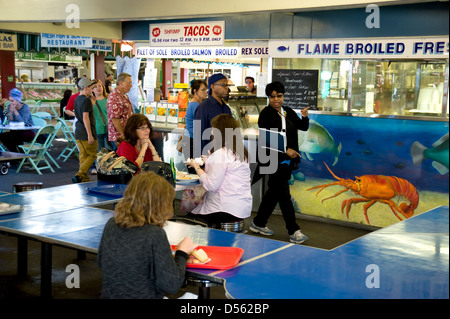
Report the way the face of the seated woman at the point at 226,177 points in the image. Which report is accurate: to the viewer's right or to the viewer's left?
to the viewer's left

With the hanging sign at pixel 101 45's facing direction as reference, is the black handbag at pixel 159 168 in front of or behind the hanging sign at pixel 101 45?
in front

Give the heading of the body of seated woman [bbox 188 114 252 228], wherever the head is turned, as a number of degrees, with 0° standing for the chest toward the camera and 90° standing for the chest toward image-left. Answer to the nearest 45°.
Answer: approximately 135°

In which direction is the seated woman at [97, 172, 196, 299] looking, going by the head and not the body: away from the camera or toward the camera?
away from the camera

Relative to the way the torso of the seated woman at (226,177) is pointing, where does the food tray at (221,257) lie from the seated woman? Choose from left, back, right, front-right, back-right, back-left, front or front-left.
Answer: back-left

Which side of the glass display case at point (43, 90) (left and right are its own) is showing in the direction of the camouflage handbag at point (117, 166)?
front

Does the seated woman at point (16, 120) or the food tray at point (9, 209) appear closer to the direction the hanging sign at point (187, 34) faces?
the food tray

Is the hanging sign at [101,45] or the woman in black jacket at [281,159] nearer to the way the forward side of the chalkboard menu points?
the woman in black jacket

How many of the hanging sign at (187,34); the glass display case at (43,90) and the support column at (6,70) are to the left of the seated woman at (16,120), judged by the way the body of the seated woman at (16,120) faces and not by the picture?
1

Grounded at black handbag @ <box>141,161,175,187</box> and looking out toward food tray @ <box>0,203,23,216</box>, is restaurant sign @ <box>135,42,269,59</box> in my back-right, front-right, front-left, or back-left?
back-right
